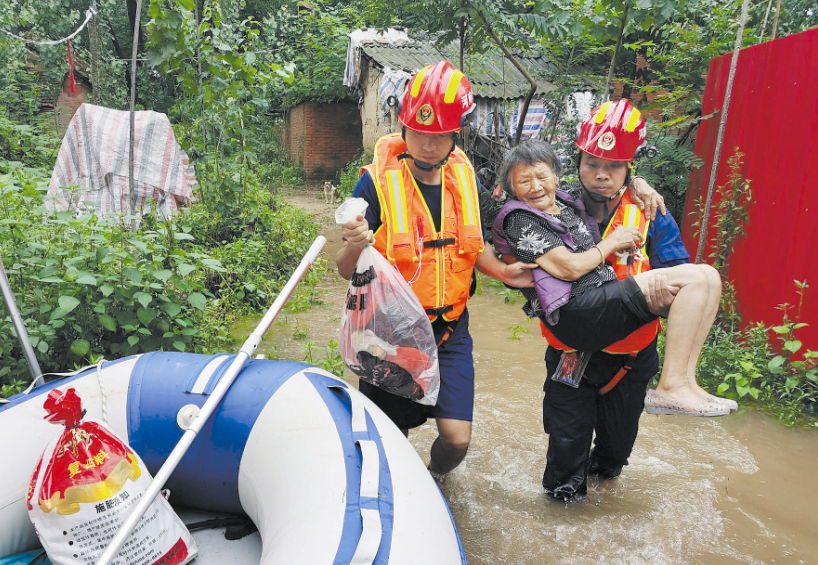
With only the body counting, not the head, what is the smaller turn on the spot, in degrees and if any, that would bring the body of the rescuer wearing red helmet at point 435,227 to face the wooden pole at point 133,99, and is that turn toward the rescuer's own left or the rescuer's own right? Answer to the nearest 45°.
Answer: approximately 135° to the rescuer's own right

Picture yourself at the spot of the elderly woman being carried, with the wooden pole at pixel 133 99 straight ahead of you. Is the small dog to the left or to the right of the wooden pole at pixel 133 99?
right

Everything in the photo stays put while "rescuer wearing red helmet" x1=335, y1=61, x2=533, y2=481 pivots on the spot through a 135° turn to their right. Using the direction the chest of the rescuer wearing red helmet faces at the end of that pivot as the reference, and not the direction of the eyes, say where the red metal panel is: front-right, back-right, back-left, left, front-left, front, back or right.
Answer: right

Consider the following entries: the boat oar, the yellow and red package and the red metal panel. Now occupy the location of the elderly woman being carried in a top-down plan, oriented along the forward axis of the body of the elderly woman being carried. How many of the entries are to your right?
2

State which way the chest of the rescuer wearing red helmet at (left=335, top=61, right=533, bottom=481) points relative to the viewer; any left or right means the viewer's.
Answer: facing the viewer
